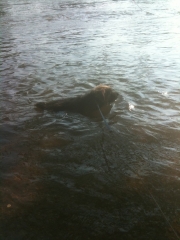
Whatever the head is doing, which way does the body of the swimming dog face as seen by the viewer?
to the viewer's right
